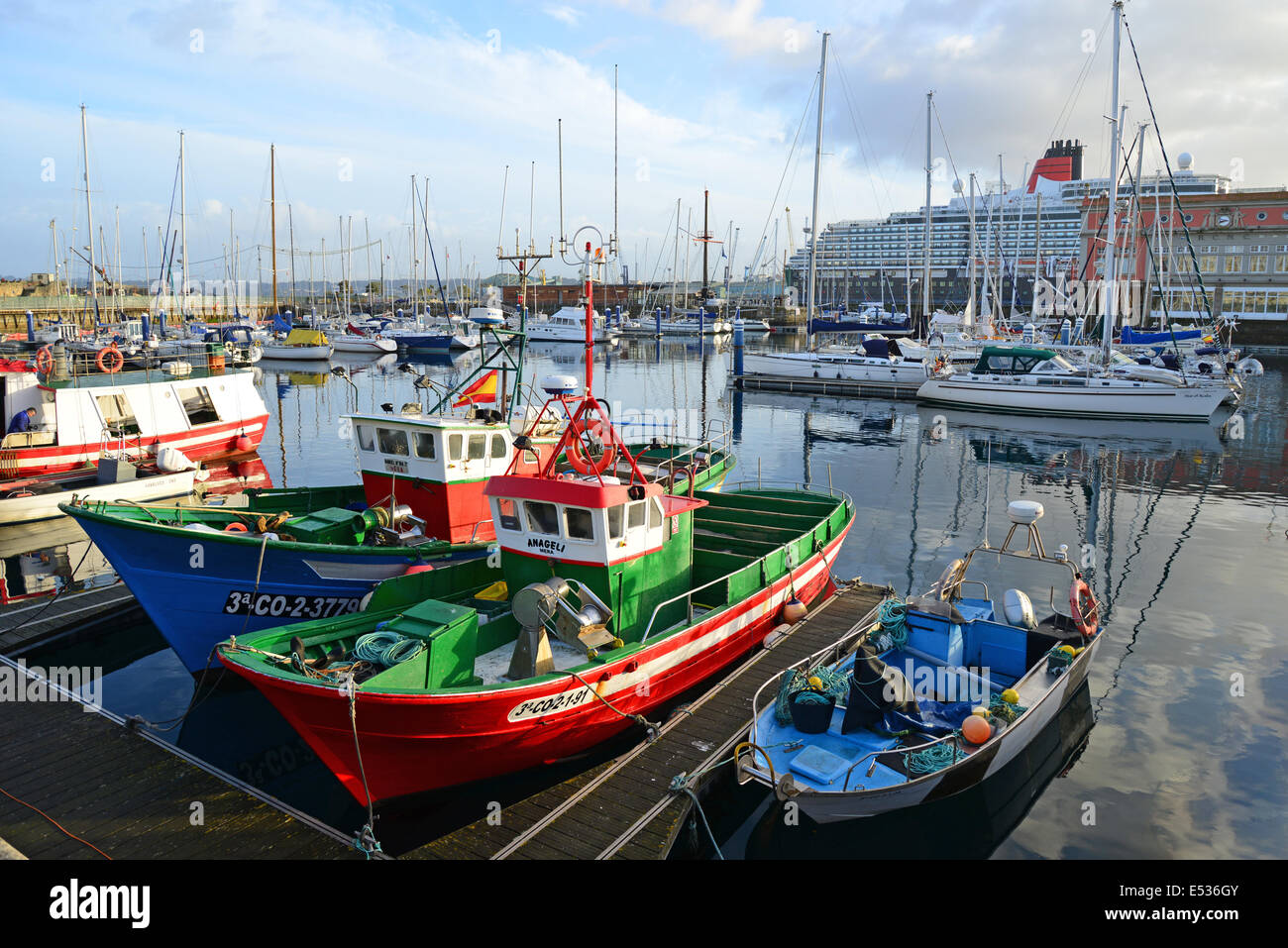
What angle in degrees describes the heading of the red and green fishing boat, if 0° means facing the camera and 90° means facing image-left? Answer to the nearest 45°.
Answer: approximately 45°

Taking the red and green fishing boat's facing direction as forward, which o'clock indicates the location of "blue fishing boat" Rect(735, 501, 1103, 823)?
The blue fishing boat is roughly at 8 o'clock from the red and green fishing boat.

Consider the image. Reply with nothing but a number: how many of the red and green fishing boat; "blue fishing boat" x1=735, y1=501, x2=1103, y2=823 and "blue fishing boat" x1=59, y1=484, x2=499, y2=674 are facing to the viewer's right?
0

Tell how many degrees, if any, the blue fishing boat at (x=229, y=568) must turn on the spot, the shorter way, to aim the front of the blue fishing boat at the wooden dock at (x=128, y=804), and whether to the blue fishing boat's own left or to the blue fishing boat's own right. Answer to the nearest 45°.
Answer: approximately 45° to the blue fishing boat's own left

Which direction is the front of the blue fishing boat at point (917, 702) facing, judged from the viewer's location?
facing the viewer and to the left of the viewer

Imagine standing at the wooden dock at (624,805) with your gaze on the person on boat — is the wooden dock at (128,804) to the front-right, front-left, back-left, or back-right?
front-left

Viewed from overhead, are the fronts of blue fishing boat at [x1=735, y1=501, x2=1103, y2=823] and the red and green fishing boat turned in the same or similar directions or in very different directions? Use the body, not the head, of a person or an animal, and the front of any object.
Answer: same or similar directions

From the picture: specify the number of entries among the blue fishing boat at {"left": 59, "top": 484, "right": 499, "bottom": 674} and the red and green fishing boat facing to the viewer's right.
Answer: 0

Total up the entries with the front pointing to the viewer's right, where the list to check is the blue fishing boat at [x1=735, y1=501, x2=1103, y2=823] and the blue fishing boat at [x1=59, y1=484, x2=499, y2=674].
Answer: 0

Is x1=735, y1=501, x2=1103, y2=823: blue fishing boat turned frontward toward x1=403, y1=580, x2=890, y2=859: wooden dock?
yes

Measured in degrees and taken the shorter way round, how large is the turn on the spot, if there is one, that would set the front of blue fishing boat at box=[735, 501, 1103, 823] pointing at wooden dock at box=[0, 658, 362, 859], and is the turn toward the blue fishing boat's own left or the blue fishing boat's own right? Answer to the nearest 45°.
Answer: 0° — it already faces it
